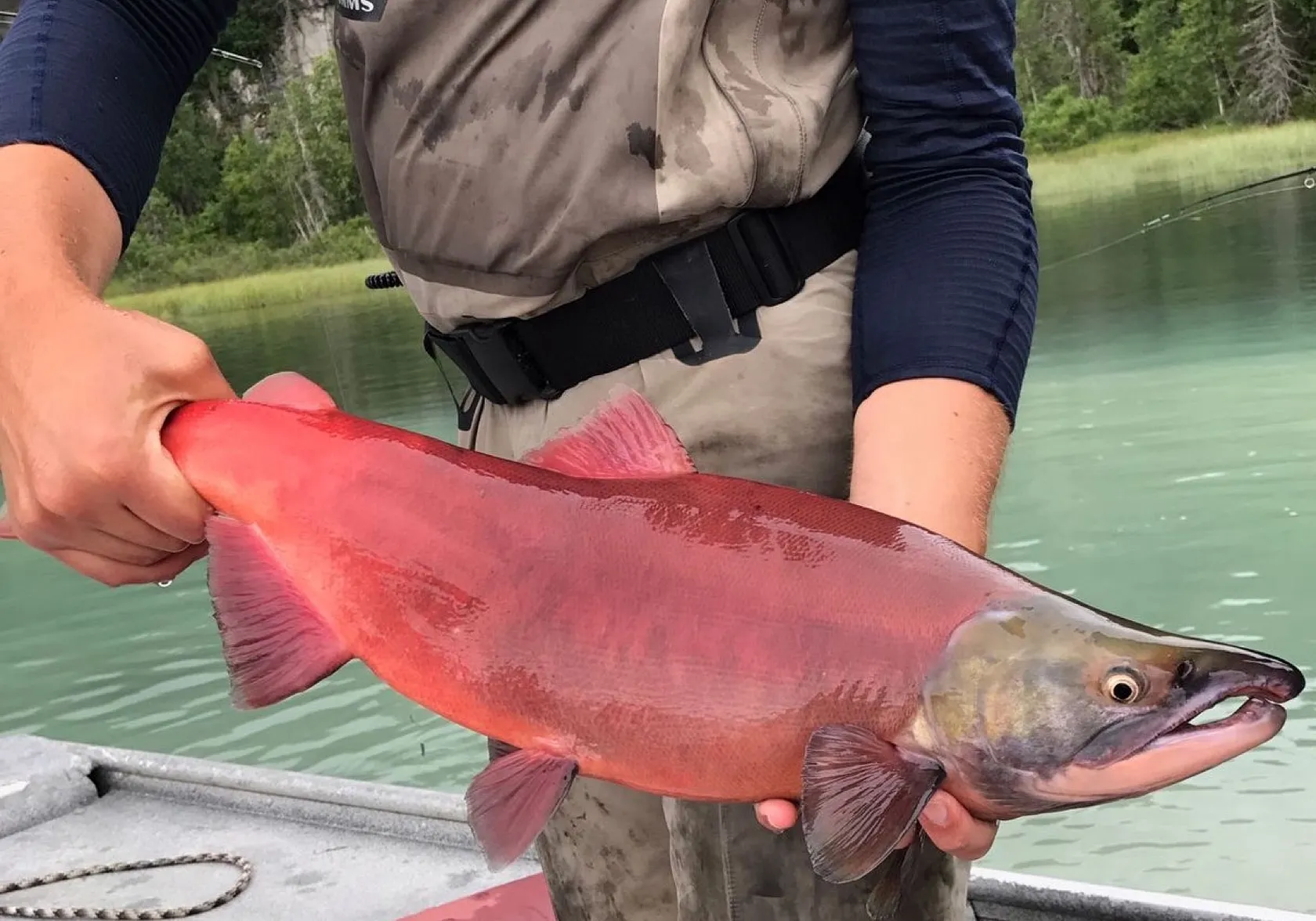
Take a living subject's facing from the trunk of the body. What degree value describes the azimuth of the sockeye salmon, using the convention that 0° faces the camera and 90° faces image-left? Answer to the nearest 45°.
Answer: approximately 270°

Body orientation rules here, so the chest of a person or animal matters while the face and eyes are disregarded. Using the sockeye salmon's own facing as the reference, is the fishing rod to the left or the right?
on its left
